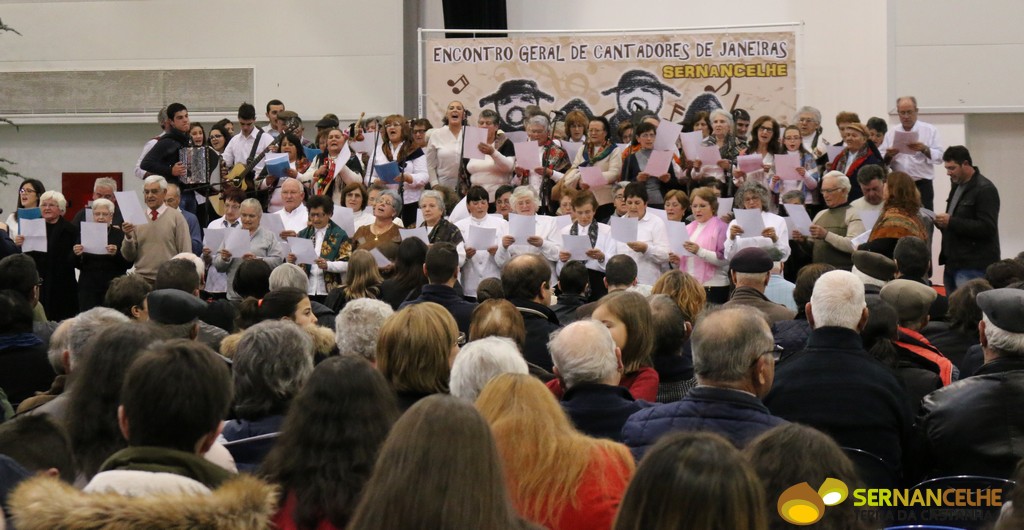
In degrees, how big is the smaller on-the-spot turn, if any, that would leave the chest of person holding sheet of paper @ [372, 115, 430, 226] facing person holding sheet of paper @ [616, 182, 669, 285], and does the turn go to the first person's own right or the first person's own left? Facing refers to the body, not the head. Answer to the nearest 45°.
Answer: approximately 90° to the first person's own left

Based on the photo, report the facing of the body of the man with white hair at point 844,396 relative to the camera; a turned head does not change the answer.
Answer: away from the camera

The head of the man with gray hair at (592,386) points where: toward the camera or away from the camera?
away from the camera

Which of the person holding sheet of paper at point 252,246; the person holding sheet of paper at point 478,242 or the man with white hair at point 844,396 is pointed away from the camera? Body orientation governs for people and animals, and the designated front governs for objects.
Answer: the man with white hair

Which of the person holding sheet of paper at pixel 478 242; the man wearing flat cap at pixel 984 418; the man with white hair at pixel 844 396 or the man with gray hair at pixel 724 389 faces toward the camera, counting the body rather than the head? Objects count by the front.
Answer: the person holding sheet of paper

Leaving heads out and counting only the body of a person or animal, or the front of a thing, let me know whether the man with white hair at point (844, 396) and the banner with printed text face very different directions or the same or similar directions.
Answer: very different directions

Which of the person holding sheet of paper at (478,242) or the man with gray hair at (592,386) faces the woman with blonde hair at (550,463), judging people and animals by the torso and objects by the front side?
the person holding sheet of paper

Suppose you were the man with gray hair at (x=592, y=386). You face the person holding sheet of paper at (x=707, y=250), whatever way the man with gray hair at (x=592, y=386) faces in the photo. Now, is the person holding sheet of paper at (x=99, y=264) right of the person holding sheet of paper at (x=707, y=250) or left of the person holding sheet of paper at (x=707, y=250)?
left

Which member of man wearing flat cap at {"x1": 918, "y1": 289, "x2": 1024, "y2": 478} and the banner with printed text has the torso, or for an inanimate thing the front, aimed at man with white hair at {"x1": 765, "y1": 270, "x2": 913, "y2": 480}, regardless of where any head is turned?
the banner with printed text

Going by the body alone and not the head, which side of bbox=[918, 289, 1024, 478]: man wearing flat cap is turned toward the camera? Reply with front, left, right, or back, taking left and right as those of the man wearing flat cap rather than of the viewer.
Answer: back

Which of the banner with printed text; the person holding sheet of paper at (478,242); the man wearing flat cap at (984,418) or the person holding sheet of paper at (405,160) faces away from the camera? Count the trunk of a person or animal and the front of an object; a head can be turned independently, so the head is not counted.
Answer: the man wearing flat cap

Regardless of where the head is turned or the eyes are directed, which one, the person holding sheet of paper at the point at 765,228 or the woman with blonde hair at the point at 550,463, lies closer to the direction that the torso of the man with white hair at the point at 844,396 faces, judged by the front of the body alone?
the person holding sheet of paper
